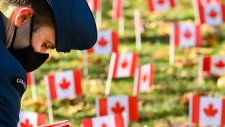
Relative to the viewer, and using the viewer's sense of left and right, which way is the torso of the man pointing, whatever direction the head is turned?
facing to the right of the viewer

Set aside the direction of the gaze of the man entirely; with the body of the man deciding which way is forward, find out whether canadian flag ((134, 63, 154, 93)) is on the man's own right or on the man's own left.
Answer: on the man's own left

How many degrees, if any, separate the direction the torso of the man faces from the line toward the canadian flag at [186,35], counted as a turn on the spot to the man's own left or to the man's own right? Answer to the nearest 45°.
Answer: approximately 45° to the man's own left

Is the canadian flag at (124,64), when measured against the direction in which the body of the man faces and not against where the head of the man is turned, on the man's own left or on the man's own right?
on the man's own left

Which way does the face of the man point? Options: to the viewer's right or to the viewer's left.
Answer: to the viewer's right

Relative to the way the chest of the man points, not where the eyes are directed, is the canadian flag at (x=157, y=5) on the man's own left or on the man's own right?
on the man's own left
